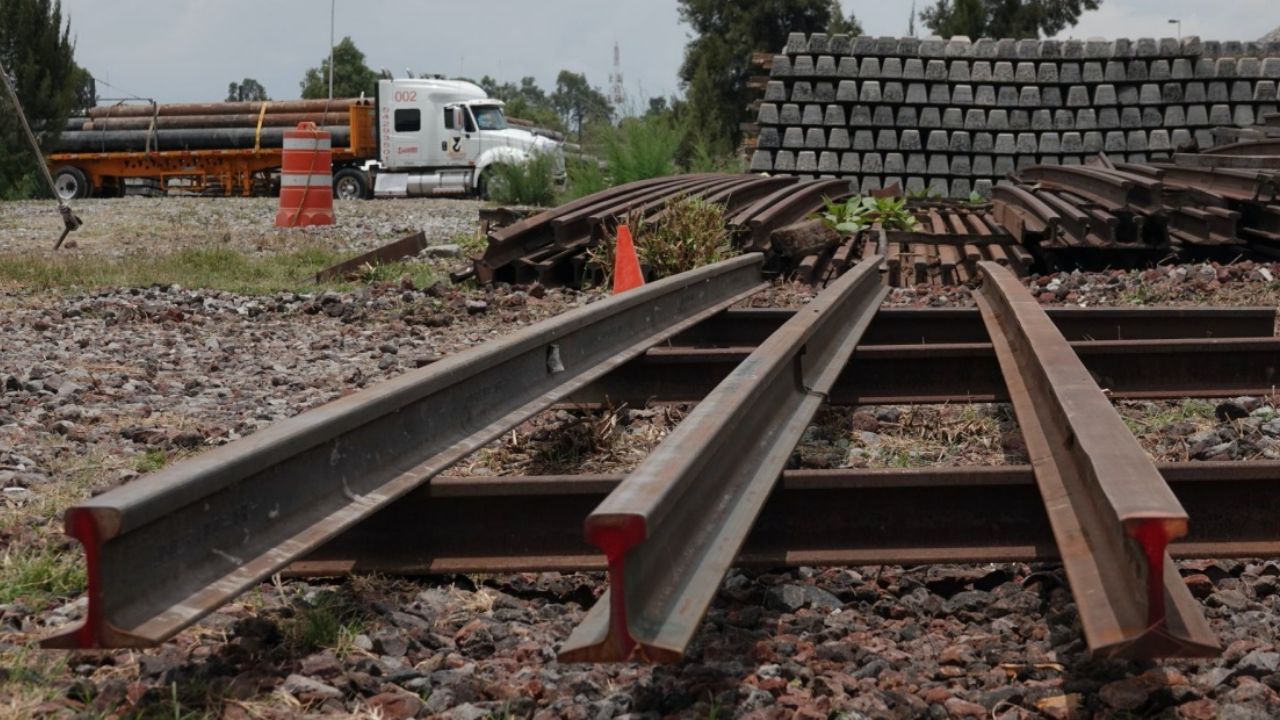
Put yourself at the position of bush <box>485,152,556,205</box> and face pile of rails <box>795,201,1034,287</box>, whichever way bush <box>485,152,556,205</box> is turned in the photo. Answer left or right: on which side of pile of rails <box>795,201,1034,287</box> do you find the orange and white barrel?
right

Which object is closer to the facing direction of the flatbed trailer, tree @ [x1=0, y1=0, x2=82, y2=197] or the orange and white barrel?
the orange and white barrel

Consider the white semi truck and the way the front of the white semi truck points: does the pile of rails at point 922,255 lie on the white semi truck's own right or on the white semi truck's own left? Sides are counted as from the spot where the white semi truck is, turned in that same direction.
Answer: on the white semi truck's own right

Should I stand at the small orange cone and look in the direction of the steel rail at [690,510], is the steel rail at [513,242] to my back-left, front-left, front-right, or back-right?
back-right

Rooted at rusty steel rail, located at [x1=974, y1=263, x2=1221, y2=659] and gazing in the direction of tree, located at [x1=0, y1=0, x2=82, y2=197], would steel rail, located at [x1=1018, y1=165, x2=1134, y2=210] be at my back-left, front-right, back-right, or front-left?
front-right

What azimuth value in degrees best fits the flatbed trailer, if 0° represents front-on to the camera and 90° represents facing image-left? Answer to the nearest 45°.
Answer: approximately 270°

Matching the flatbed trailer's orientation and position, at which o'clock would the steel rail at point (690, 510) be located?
The steel rail is roughly at 3 o'clock from the flatbed trailer.

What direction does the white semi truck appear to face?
to the viewer's right

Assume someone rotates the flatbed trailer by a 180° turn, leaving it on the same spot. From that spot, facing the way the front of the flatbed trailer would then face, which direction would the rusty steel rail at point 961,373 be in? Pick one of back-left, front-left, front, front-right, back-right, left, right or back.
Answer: left

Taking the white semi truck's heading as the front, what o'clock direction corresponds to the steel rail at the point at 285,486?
The steel rail is roughly at 3 o'clock from the white semi truck.

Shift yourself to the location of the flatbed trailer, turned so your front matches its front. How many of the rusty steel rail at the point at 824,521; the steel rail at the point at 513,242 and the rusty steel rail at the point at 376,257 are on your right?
3

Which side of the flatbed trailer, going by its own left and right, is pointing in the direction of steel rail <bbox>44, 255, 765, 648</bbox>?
right

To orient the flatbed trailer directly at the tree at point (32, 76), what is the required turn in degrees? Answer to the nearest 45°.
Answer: approximately 135° to its right

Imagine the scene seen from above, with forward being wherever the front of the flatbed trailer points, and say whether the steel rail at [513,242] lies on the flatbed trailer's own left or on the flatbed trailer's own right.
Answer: on the flatbed trailer's own right
